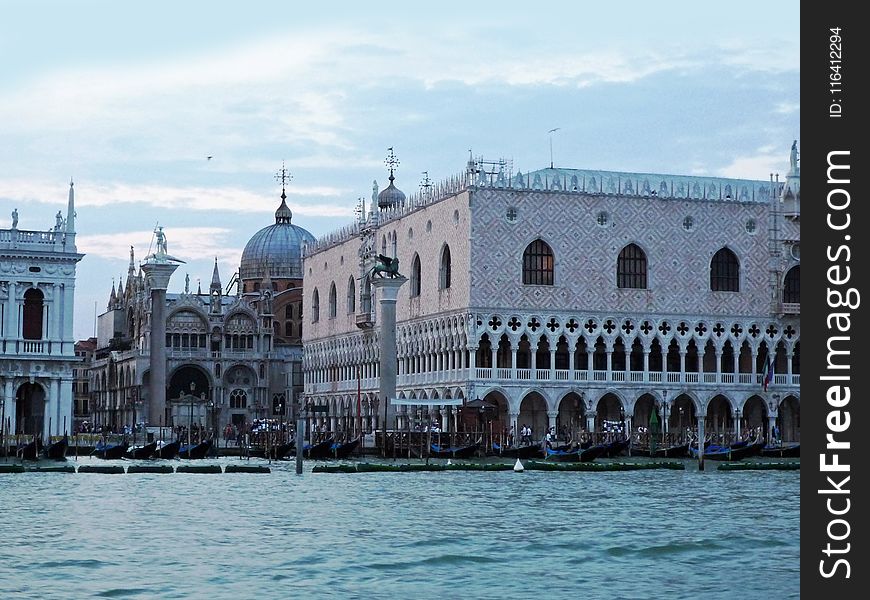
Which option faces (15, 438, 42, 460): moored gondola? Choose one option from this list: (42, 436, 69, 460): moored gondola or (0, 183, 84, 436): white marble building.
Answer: the white marble building

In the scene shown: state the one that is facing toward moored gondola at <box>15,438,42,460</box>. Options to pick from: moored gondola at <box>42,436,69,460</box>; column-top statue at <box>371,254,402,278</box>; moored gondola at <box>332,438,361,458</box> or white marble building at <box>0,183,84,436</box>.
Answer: the white marble building

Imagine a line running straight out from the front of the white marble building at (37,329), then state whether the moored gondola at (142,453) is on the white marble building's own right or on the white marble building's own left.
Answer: on the white marble building's own left

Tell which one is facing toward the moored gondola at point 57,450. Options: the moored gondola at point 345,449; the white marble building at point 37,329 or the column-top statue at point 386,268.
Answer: the white marble building

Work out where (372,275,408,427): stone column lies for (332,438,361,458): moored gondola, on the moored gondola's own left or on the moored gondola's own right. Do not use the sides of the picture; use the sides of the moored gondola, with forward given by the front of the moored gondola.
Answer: on the moored gondola's own left

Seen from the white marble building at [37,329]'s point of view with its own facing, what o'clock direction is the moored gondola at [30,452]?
The moored gondola is roughly at 12 o'clock from the white marble building.

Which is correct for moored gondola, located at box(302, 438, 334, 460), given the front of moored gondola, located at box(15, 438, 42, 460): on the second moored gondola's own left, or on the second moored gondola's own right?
on the second moored gondola's own left

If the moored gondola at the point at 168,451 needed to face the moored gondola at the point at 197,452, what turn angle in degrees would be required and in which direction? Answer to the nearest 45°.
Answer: approximately 45° to its left
